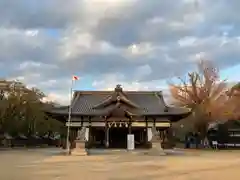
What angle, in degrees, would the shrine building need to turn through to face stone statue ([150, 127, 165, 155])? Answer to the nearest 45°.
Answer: approximately 45° to its left

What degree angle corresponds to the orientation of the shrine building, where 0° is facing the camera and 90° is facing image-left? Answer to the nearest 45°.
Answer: approximately 0°

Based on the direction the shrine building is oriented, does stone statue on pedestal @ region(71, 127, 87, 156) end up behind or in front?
in front
